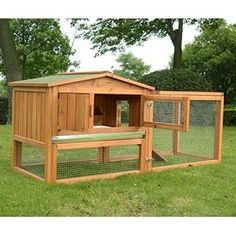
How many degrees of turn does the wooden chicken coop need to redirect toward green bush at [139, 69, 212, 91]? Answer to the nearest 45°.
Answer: approximately 135° to its left

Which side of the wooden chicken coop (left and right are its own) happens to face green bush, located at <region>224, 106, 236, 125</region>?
left

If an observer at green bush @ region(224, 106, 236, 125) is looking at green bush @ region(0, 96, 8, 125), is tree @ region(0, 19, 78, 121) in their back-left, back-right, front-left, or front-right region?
front-right

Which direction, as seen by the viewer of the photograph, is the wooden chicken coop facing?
facing the viewer and to the right of the viewer

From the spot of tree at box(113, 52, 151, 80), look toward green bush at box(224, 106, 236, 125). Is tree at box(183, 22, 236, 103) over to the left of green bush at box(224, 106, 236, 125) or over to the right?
left

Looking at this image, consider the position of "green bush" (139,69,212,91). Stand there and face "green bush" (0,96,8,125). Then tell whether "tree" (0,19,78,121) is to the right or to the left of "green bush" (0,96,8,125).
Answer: right

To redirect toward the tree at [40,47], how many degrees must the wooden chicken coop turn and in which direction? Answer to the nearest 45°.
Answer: approximately 135° to its left

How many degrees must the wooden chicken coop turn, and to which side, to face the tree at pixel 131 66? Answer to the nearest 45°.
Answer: approximately 135° to its left
